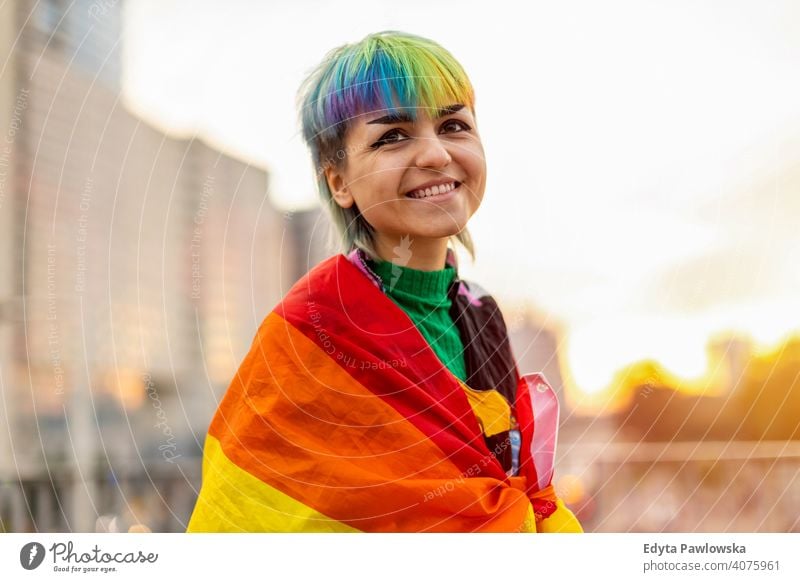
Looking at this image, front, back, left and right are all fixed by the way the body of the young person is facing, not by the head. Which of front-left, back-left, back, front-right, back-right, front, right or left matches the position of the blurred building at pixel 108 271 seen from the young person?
back

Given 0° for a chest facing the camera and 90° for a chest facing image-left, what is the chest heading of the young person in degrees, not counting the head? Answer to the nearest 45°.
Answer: approximately 315°

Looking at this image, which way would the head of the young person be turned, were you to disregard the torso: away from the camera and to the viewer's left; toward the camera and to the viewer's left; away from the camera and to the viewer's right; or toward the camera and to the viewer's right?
toward the camera and to the viewer's right
